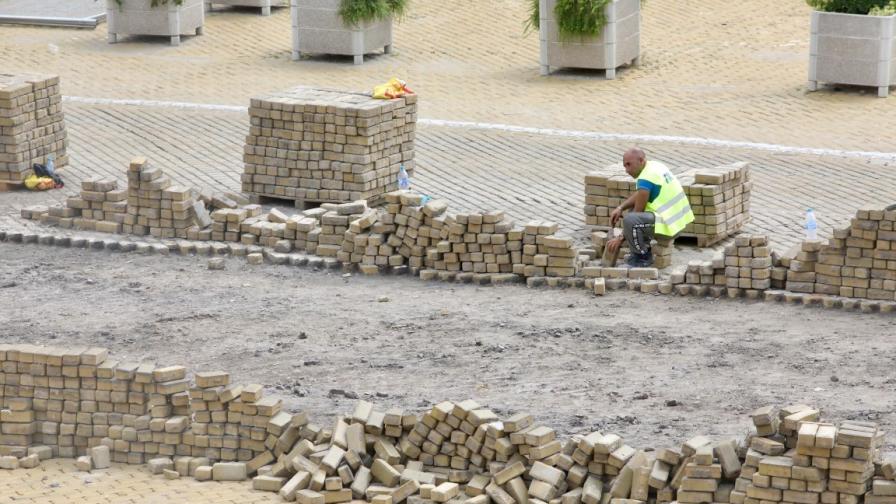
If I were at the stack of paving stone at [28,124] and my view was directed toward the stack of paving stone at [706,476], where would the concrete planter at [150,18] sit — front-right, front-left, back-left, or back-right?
back-left

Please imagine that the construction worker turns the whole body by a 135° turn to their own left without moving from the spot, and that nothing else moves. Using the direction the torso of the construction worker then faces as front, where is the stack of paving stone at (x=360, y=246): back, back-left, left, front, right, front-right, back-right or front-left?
back-right

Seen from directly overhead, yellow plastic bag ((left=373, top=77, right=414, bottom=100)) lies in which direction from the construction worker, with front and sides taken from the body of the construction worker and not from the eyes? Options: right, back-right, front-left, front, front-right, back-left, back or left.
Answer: front-right

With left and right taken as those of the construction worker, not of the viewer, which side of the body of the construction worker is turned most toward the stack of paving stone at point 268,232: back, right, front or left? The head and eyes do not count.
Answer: front

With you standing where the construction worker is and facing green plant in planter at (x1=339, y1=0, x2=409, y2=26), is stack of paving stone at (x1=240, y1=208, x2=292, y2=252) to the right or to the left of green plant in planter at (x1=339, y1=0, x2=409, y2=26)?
left

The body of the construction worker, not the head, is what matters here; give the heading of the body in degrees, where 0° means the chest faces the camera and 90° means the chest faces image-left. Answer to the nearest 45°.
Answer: approximately 90°

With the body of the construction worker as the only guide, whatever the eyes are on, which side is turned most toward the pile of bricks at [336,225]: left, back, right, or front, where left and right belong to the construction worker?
front

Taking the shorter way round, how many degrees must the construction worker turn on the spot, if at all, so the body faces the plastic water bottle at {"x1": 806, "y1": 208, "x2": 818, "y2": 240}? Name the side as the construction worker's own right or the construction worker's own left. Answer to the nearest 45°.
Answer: approximately 180°

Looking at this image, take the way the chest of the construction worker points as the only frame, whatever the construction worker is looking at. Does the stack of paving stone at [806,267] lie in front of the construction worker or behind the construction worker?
behind

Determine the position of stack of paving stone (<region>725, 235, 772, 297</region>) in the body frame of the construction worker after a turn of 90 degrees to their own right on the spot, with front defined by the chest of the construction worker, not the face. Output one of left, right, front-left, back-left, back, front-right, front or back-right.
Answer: back-right

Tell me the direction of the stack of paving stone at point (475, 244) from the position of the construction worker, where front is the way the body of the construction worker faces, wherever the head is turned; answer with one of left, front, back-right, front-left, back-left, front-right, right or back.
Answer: front

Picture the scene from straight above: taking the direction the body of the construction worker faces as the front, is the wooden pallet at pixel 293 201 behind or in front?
in front

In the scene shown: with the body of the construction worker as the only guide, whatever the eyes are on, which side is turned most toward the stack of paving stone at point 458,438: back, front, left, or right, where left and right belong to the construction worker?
left

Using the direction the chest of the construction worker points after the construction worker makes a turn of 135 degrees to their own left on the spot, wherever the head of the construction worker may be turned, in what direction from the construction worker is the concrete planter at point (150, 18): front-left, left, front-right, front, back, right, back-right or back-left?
back

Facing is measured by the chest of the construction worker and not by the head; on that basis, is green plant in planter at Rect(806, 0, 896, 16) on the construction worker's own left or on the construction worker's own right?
on the construction worker's own right

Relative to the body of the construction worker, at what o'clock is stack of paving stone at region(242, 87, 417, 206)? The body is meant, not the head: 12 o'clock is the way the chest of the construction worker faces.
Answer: The stack of paving stone is roughly at 1 o'clock from the construction worker.

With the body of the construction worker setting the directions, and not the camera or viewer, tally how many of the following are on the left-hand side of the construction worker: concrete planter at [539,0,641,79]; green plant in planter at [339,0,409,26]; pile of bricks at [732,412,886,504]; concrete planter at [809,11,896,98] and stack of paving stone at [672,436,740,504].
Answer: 2

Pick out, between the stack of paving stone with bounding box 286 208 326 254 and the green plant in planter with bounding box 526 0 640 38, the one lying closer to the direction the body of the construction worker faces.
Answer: the stack of paving stone

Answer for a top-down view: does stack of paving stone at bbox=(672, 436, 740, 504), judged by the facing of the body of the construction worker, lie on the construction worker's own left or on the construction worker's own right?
on the construction worker's own left
